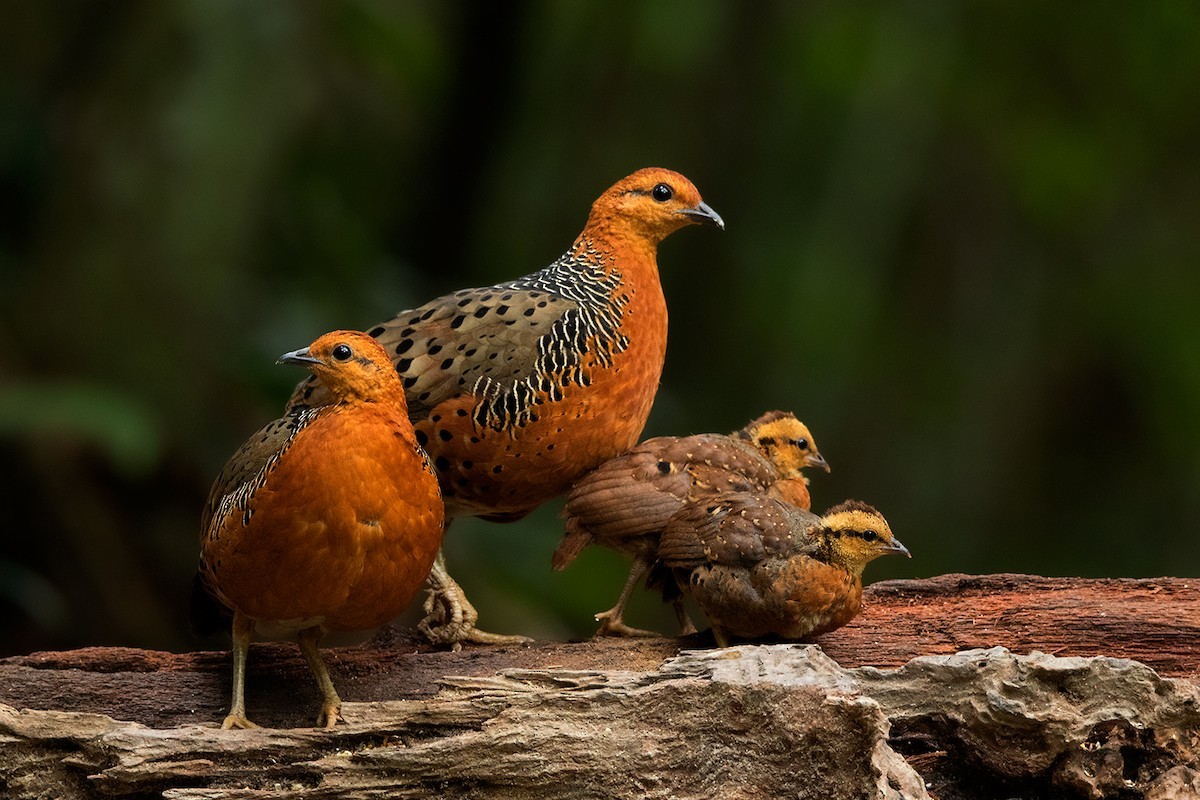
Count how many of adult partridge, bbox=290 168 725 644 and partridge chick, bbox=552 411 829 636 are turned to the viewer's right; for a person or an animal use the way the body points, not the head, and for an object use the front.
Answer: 2

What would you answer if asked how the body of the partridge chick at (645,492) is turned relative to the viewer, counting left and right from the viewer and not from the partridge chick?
facing to the right of the viewer

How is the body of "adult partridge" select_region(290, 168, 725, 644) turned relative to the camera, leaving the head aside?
to the viewer's right

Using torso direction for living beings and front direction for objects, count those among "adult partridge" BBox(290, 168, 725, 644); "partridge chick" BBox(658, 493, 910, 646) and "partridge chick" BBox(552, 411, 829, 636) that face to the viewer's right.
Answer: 3

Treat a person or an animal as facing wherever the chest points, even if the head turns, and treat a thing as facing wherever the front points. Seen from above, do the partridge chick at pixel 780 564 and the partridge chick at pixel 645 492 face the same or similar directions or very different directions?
same or similar directions

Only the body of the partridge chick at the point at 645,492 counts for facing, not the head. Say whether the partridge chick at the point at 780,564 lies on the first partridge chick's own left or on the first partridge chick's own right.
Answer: on the first partridge chick's own right

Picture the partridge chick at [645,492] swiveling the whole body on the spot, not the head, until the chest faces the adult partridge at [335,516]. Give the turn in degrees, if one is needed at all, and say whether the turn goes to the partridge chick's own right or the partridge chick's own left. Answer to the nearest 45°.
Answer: approximately 135° to the partridge chick's own right

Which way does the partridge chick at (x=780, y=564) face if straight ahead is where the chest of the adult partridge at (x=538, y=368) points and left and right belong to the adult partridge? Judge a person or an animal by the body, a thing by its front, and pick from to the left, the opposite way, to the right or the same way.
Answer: the same way

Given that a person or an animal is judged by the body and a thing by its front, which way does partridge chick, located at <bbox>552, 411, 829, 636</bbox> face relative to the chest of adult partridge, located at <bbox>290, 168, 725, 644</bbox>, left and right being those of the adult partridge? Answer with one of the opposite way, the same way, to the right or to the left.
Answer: the same way

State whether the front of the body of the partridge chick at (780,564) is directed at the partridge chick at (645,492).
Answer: no

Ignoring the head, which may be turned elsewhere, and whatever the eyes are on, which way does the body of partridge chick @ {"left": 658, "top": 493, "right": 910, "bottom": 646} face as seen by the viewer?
to the viewer's right

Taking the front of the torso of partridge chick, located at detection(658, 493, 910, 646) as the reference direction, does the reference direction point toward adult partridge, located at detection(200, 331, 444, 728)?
no

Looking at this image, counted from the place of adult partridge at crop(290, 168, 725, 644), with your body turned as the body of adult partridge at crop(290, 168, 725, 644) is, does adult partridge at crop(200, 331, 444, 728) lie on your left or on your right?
on your right

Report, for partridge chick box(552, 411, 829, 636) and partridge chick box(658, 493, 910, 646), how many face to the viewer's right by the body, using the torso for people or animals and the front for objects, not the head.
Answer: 2
